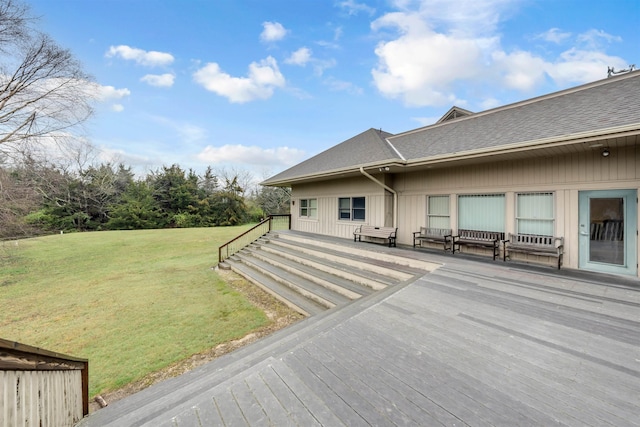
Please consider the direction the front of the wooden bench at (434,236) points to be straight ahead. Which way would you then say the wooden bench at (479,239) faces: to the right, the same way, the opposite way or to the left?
the same way

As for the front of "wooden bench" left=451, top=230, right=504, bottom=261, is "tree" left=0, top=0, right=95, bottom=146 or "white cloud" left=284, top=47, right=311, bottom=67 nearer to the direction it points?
the tree

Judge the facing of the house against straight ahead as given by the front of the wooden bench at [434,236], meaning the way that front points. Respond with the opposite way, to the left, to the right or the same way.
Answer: the same way

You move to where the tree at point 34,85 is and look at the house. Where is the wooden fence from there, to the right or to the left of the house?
right

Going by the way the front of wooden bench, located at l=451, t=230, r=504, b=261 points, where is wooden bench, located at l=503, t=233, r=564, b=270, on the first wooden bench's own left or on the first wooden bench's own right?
on the first wooden bench's own left

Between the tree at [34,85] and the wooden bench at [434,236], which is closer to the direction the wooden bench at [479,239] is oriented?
the tree

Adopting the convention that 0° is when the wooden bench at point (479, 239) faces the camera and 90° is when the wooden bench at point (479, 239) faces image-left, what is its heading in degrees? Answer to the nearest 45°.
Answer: approximately 45°

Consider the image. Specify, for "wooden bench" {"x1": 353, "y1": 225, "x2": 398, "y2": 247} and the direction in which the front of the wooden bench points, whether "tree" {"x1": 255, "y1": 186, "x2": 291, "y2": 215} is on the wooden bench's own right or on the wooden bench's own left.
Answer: on the wooden bench's own right

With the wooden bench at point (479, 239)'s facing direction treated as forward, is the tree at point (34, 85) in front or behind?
in front

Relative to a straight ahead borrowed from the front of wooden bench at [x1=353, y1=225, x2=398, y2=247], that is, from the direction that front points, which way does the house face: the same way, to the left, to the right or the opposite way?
the same way

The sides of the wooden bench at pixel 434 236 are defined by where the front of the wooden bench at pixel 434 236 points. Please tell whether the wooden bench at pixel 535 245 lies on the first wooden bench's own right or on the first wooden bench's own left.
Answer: on the first wooden bench's own left

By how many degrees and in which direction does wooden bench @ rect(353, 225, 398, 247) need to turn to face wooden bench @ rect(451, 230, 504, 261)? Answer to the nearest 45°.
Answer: approximately 90° to its left

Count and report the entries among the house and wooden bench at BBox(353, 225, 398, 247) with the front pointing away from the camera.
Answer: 0

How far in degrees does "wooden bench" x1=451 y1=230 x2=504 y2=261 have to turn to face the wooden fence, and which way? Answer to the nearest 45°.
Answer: approximately 45° to its left

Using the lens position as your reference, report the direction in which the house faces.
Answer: facing the viewer and to the left of the viewer

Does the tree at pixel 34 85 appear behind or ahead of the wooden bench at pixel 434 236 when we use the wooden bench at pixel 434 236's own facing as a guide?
ahead
